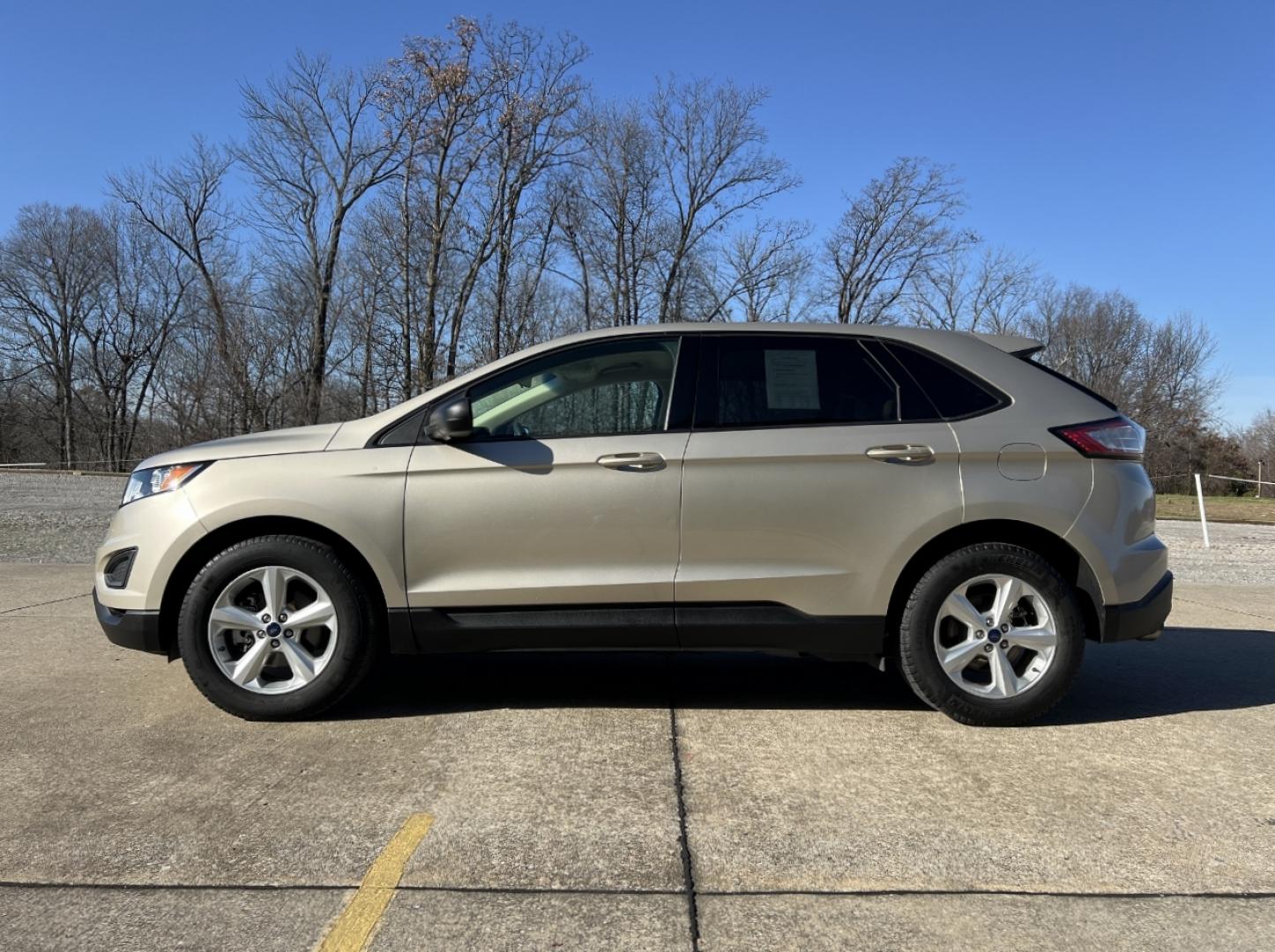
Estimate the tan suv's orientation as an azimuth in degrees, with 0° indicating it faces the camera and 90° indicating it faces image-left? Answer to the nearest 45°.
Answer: approximately 90°
